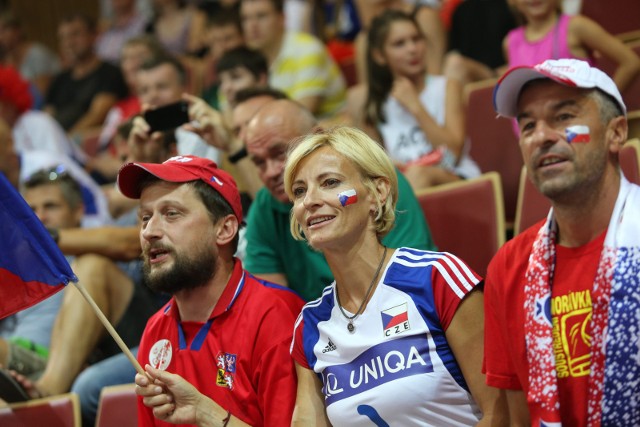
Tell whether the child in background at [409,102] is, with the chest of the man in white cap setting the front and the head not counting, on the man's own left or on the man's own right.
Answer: on the man's own right

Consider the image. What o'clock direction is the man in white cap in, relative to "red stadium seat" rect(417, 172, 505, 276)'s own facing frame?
The man in white cap is roughly at 10 o'clock from the red stadium seat.

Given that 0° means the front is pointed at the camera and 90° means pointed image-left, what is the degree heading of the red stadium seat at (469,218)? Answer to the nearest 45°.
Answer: approximately 45°

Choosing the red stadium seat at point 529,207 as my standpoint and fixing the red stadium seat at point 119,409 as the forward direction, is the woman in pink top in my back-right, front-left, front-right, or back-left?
back-right

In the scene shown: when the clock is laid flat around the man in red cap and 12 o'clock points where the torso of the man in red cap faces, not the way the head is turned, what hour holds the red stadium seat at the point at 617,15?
The red stadium seat is roughly at 6 o'clock from the man in red cap.

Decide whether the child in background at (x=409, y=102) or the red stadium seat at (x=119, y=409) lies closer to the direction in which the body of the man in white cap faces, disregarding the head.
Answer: the red stadium seat

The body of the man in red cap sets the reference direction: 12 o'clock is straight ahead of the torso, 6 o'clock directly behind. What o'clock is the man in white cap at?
The man in white cap is roughly at 9 o'clock from the man in red cap.

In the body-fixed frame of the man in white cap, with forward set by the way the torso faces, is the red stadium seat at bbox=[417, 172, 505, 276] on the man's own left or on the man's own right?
on the man's own right

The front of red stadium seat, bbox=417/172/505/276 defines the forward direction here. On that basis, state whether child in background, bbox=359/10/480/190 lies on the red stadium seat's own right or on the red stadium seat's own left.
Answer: on the red stadium seat's own right

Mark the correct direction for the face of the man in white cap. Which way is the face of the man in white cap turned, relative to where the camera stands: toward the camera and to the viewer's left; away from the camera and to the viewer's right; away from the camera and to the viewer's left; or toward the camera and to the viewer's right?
toward the camera and to the viewer's left

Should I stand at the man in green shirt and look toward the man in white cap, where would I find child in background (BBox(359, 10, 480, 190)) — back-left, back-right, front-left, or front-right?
back-left

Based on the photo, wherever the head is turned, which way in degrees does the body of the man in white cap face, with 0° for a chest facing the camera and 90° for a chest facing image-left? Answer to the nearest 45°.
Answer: approximately 45°

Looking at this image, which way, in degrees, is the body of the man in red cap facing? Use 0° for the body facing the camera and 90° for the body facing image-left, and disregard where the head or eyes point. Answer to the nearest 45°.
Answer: approximately 45°
